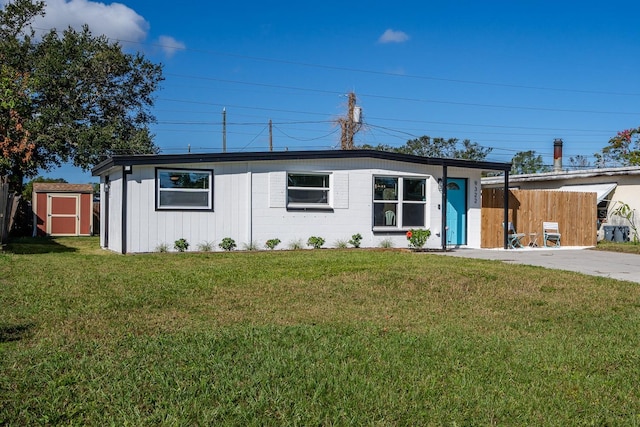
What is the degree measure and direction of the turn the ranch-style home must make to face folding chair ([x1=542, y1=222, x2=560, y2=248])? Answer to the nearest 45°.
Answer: approximately 90° to its left

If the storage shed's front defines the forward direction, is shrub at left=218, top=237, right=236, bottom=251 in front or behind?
in front

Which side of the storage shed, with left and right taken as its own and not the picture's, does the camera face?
front

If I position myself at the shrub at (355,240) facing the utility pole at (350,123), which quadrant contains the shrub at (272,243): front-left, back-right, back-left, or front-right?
back-left

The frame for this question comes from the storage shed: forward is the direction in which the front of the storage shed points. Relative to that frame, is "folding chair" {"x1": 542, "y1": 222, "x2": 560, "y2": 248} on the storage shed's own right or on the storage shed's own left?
on the storage shed's own left

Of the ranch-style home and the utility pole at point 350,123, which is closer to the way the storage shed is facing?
the ranch-style home

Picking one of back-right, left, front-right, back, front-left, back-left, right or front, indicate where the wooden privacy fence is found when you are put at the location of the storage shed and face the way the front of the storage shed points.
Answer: front-left

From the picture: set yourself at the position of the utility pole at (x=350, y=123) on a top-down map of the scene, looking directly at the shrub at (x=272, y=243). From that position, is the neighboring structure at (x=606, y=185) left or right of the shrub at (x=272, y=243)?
left

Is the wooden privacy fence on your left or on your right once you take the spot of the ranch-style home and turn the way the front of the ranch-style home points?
on your left

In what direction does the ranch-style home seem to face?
toward the camera

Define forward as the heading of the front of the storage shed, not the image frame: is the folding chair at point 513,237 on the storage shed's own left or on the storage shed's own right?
on the storage shed's own left

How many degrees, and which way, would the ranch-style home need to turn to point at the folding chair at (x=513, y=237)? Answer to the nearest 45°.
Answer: approximately 90° to its left

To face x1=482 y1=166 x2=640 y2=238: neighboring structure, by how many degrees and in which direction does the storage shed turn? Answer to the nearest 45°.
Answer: approximately 45° to its left

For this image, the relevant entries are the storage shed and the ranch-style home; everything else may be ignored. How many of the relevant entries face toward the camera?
2
